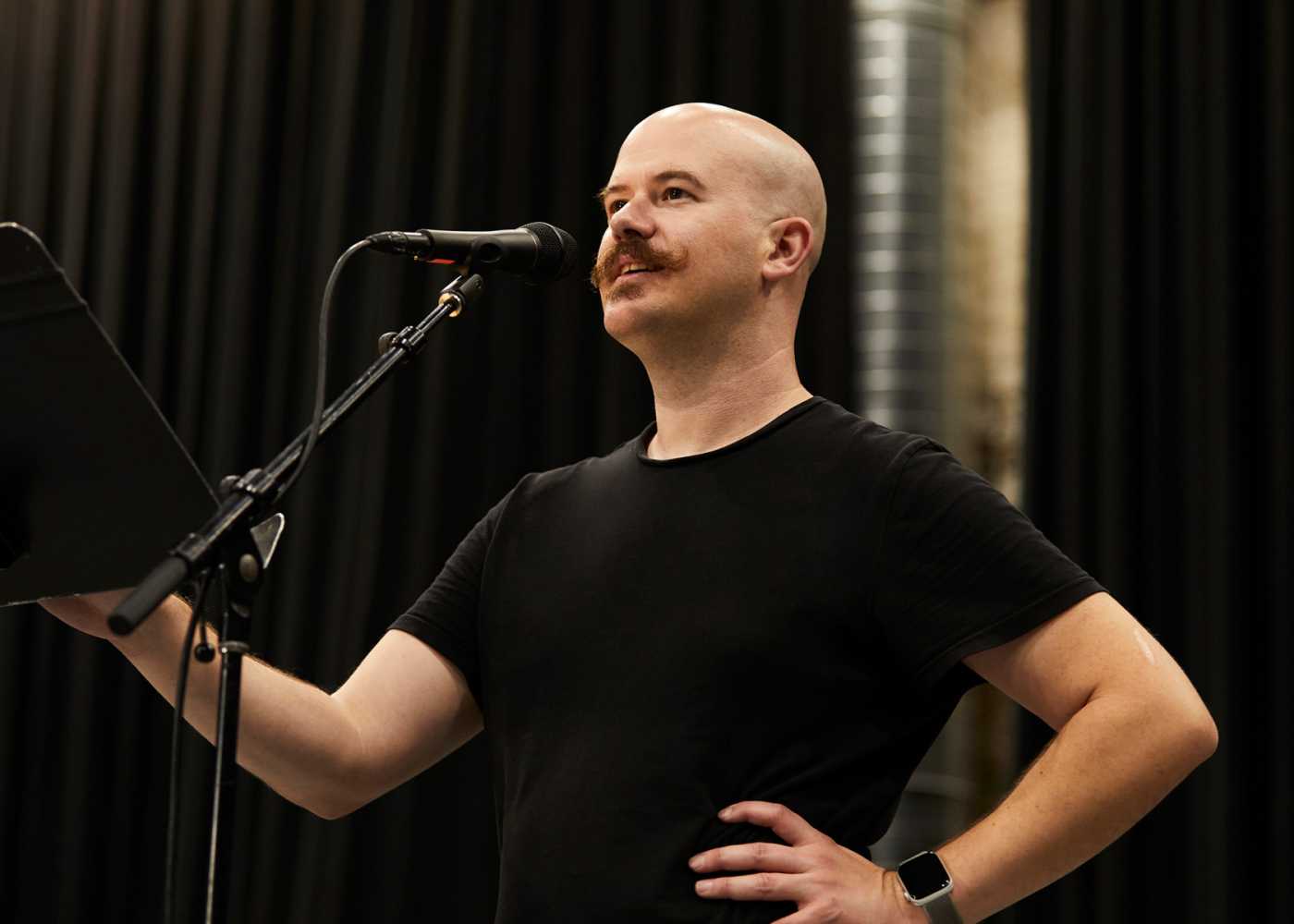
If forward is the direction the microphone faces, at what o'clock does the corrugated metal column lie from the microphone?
The corrugated metal column is roughly at 10 o'clock from the microphone.

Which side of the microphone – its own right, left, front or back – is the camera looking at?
right

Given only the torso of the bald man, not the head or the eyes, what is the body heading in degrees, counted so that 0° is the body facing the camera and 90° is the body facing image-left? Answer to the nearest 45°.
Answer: approximately 45°

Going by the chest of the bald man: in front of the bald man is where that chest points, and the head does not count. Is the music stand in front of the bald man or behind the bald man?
in front
